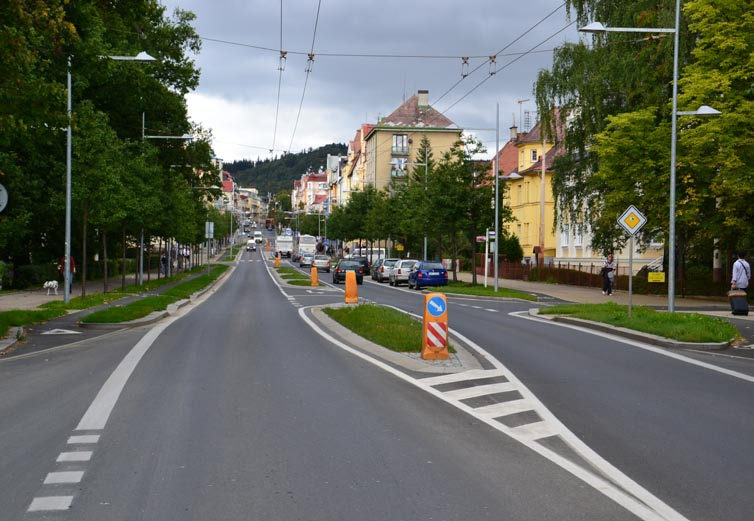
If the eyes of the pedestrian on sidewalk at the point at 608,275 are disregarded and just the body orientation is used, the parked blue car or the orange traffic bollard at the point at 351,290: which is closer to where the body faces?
the orange traffic bollard

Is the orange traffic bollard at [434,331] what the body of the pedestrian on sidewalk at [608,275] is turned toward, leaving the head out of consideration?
yes

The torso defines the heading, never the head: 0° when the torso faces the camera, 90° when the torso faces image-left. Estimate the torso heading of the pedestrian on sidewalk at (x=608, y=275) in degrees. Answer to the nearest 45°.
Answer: approximately 0°

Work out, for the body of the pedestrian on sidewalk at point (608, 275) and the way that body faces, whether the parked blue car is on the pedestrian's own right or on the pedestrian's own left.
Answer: on the pedestrian's own right

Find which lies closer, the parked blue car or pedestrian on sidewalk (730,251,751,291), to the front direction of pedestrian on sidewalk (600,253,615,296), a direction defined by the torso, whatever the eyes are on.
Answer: the pedestrian on sidewalk

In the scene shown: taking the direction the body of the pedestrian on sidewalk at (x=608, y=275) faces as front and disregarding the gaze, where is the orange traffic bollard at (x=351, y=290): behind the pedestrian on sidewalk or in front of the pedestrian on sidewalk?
in front
